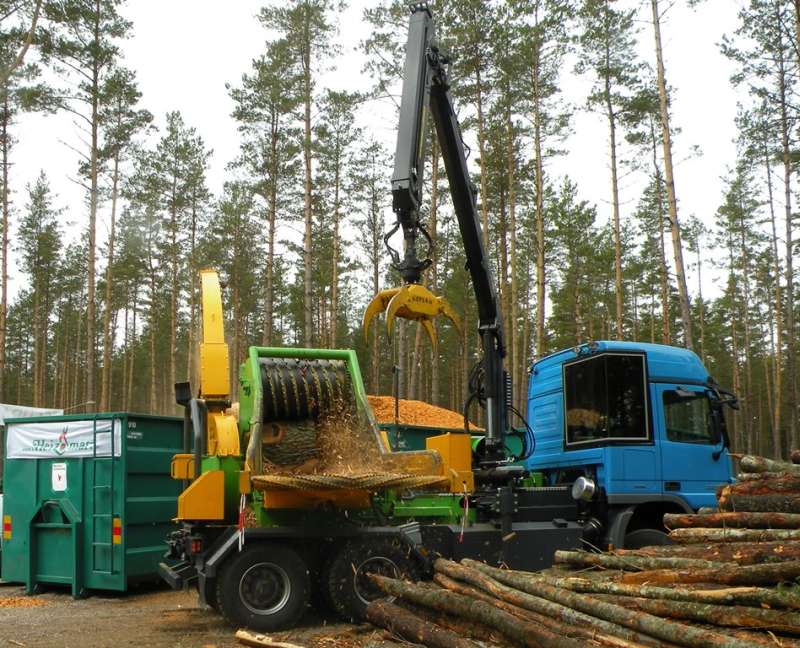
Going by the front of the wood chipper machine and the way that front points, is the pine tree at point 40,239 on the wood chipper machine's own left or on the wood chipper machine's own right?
on the wood chipper machine's own left

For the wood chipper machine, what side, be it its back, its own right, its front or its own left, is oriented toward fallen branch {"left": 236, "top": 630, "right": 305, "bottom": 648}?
right

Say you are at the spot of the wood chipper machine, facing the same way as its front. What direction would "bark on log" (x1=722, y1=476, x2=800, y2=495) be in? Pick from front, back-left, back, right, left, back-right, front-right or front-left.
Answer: front-right

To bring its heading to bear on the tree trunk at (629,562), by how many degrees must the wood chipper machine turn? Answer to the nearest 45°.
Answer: approximately 45° to its right

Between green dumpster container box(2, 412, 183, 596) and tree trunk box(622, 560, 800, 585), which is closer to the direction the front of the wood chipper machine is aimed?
the tree trunk

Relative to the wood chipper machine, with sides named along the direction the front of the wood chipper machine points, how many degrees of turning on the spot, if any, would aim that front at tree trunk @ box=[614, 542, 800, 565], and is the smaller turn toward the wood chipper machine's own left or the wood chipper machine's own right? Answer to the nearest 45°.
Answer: approximately 45° to the wood chipper machine's own right

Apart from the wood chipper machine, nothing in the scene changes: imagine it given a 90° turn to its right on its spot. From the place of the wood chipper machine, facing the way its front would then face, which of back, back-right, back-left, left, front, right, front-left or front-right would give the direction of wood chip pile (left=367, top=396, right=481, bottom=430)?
back

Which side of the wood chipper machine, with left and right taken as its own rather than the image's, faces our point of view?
right

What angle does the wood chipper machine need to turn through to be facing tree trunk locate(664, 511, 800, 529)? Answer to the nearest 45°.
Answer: approximately 45° to its right

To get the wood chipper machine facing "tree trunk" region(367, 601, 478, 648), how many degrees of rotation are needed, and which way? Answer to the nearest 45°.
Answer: approximately 90° to its right
